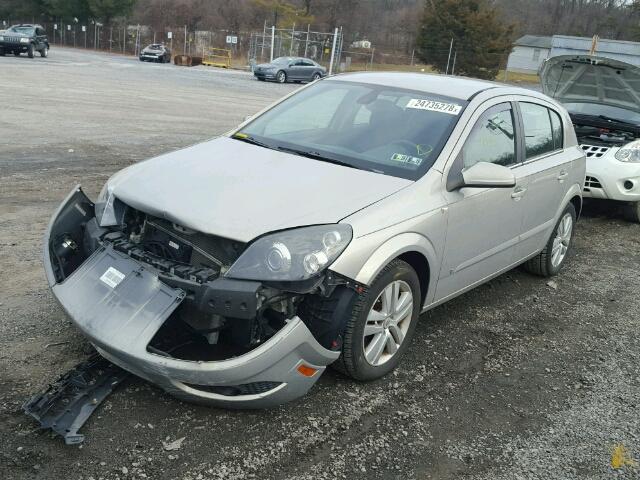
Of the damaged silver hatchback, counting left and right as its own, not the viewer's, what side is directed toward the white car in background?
back

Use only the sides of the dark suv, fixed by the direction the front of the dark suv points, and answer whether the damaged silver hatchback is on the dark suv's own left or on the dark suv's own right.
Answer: on the dark suv's own left

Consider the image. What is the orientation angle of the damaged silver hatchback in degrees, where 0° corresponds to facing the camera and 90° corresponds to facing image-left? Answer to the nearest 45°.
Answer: approximately 45°

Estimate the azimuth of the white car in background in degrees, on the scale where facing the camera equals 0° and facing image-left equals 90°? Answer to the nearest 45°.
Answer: approximately 45°

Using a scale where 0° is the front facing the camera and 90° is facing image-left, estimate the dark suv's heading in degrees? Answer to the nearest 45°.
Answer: approximately 45°

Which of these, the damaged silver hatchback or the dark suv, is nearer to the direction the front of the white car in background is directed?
the damaged silver hatchback

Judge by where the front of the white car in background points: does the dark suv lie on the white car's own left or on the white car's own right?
on the white car's own right
